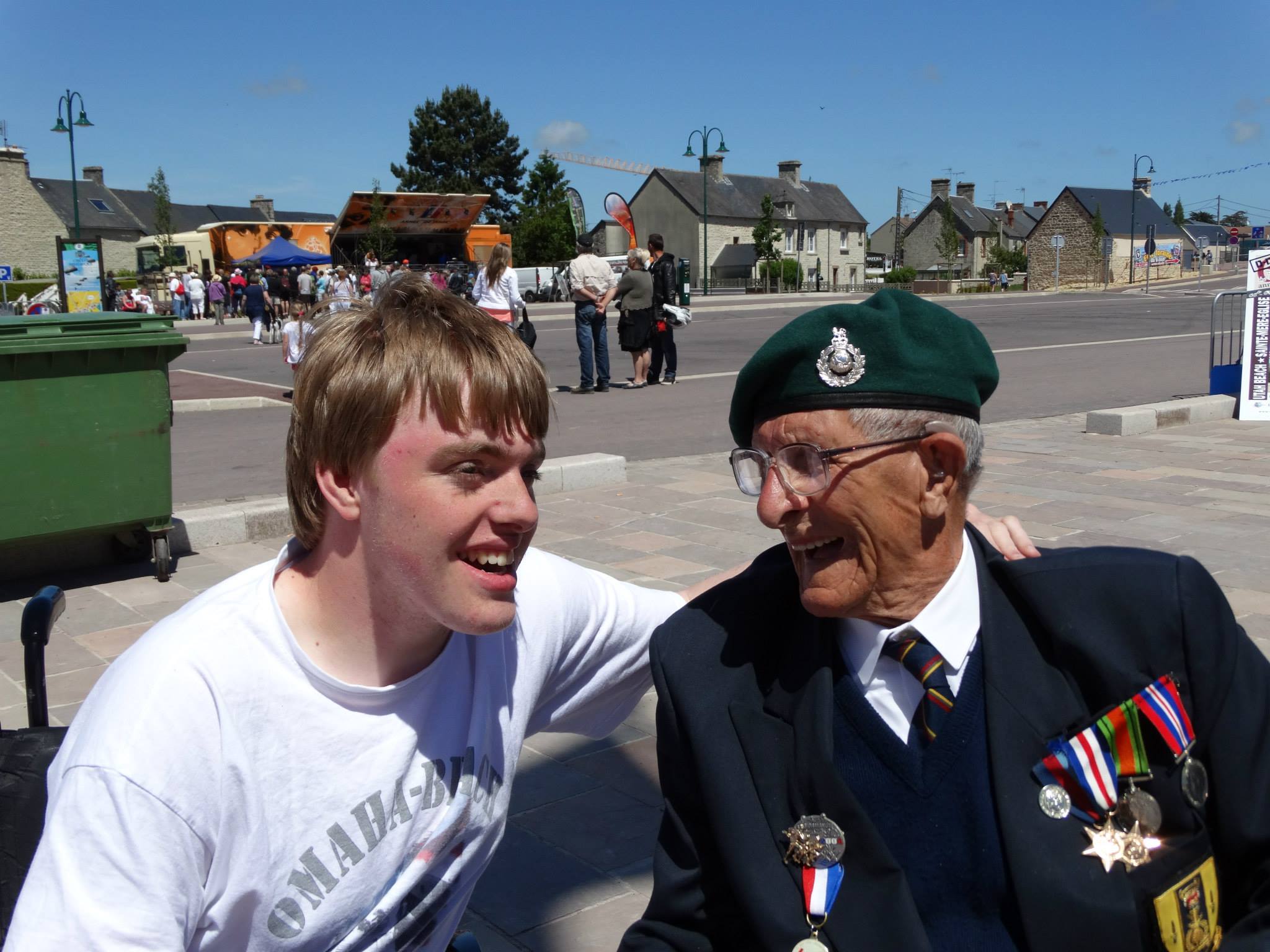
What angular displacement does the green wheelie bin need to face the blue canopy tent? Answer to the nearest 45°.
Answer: approximately 180°

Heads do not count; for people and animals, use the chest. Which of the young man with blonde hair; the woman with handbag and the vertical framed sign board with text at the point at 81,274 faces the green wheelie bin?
the vertical framed sign board with text

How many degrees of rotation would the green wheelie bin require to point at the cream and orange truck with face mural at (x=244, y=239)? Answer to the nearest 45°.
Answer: approximately 180°

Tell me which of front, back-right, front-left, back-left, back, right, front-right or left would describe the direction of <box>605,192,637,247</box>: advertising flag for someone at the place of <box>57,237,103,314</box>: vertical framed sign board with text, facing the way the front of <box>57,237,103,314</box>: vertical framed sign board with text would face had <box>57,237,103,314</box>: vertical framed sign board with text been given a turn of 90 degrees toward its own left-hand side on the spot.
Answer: front-left

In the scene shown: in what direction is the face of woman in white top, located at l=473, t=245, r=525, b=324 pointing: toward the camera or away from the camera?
away from the camera
